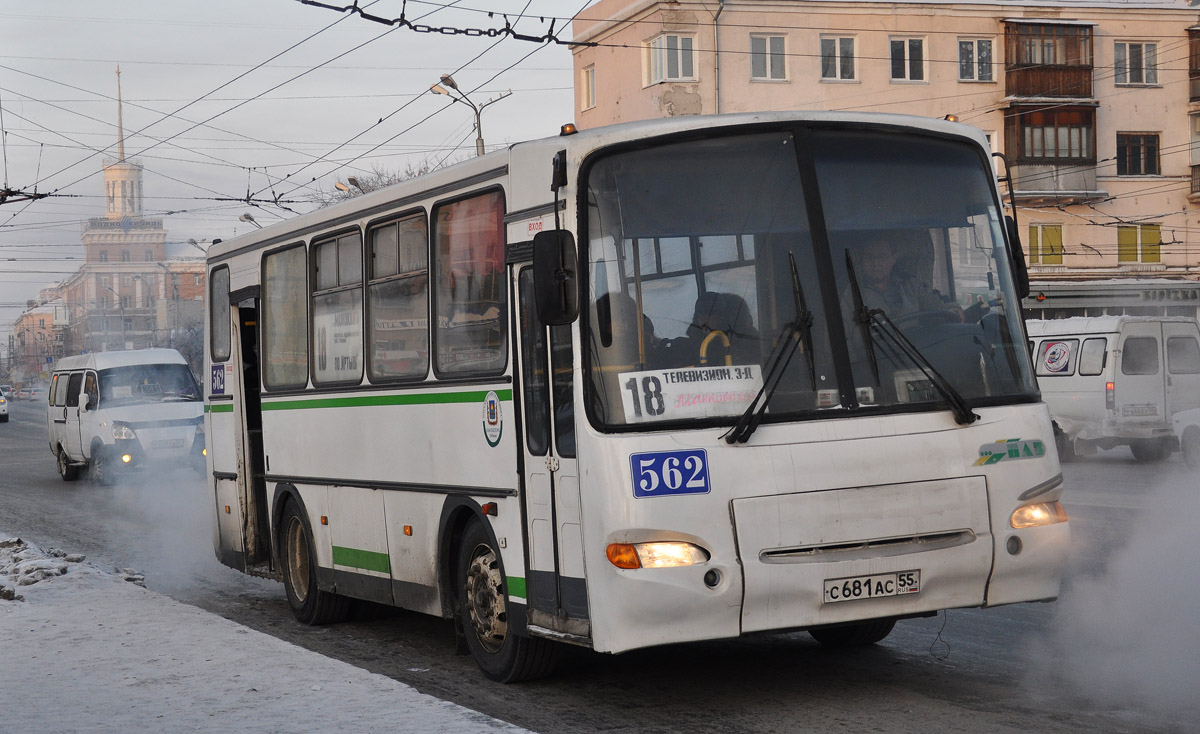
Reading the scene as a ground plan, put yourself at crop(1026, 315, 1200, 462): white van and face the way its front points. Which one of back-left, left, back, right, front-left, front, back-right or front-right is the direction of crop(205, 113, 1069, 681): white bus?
back-left

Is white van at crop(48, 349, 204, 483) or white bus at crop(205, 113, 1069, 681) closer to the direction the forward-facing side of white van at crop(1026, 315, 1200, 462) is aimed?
the white van

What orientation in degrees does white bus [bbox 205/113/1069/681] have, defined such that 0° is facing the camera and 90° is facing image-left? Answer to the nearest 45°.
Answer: approximately 315°

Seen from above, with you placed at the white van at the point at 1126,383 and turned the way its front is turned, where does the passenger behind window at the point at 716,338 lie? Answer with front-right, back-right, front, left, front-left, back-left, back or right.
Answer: back-left

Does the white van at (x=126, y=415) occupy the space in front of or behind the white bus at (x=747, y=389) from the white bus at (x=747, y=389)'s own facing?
behind

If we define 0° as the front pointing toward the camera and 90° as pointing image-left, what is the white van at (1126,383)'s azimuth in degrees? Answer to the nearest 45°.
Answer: approximately 135°
